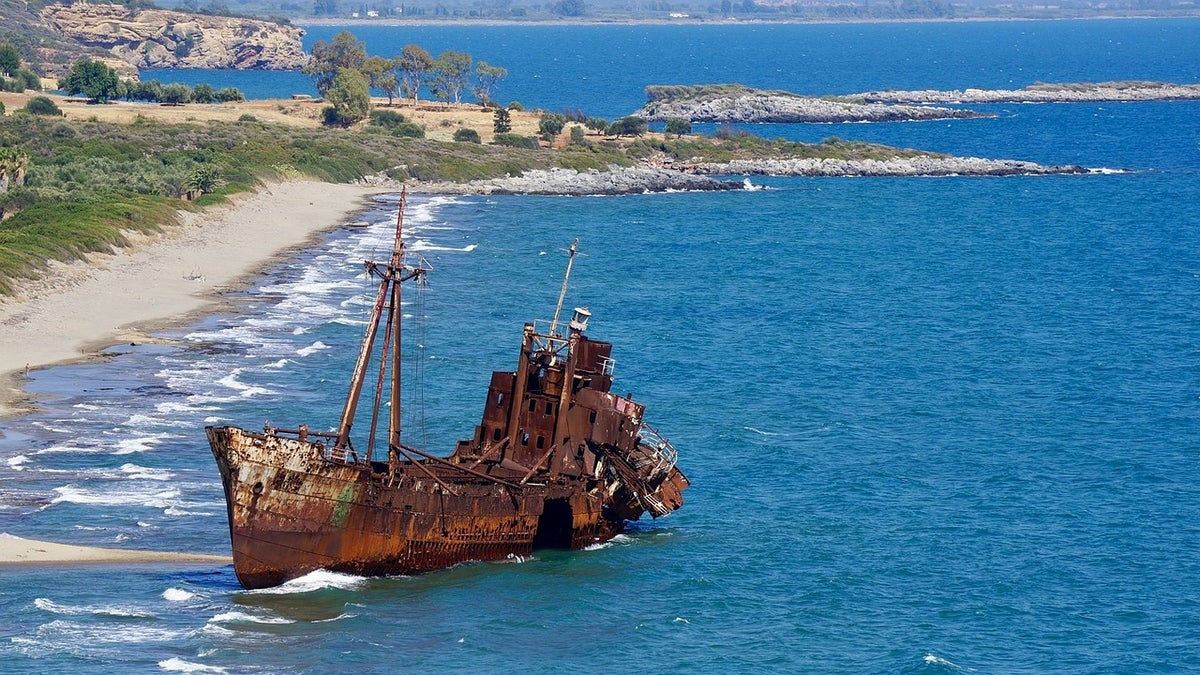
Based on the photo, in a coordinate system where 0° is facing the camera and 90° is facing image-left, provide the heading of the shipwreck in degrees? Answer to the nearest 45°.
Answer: approximately 45°
